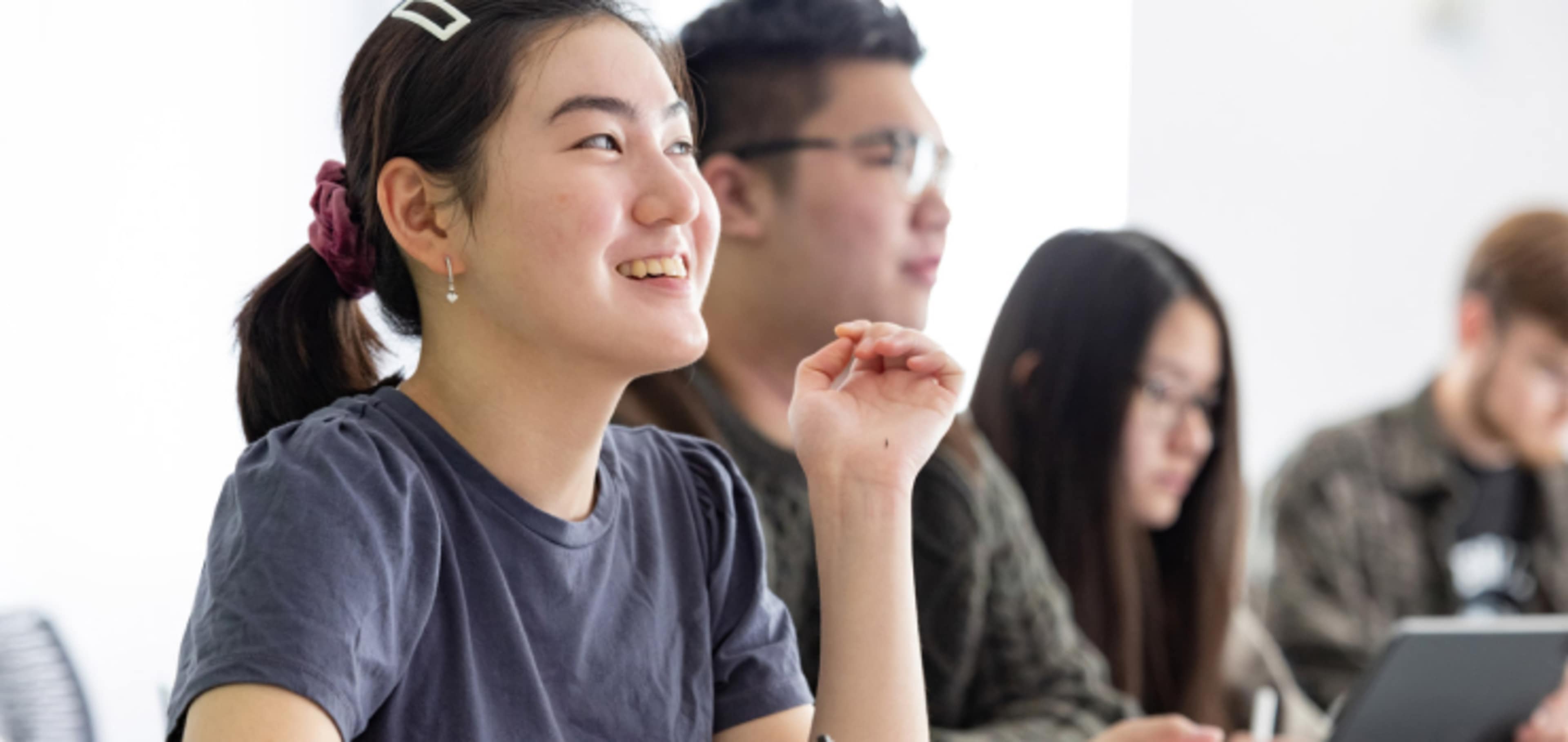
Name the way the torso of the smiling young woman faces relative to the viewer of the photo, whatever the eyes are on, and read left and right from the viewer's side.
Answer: facing the viewer and to the right of the viewer

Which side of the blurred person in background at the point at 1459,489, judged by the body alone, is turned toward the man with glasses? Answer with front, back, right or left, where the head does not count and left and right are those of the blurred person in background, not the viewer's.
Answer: right

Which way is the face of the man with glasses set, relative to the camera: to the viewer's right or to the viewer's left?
to the viewer's right

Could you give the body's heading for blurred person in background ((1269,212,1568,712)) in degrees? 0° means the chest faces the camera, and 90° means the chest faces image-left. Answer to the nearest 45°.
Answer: approximately 315°

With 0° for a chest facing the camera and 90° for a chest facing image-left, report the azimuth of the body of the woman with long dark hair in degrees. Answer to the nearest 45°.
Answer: approximately 315°

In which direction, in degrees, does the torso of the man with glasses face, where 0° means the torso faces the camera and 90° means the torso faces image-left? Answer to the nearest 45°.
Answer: approximately 315°

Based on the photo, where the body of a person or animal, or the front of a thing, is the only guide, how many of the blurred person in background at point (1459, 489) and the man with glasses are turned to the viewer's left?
0

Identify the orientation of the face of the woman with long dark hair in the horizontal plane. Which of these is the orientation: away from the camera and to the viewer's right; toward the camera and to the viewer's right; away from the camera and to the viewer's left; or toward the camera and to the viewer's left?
toward the camera and to the viewer's right

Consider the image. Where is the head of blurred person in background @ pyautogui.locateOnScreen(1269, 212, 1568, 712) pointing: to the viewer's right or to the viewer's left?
to the viewer's right

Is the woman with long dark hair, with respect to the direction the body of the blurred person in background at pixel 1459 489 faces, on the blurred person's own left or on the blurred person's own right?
on the blurred person's own right

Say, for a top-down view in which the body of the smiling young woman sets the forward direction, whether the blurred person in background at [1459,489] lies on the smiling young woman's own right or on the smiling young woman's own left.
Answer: on the smiling young woman's own left

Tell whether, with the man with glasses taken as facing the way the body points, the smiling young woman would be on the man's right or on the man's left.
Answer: on the man's right
